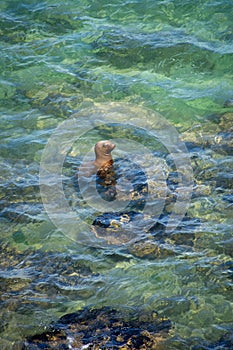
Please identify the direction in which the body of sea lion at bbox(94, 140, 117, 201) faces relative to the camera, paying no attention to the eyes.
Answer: to the viewer's right

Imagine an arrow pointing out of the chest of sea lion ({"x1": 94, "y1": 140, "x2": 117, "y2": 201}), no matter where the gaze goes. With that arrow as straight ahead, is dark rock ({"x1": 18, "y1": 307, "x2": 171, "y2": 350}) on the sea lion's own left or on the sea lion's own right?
on the sea lion's own right
